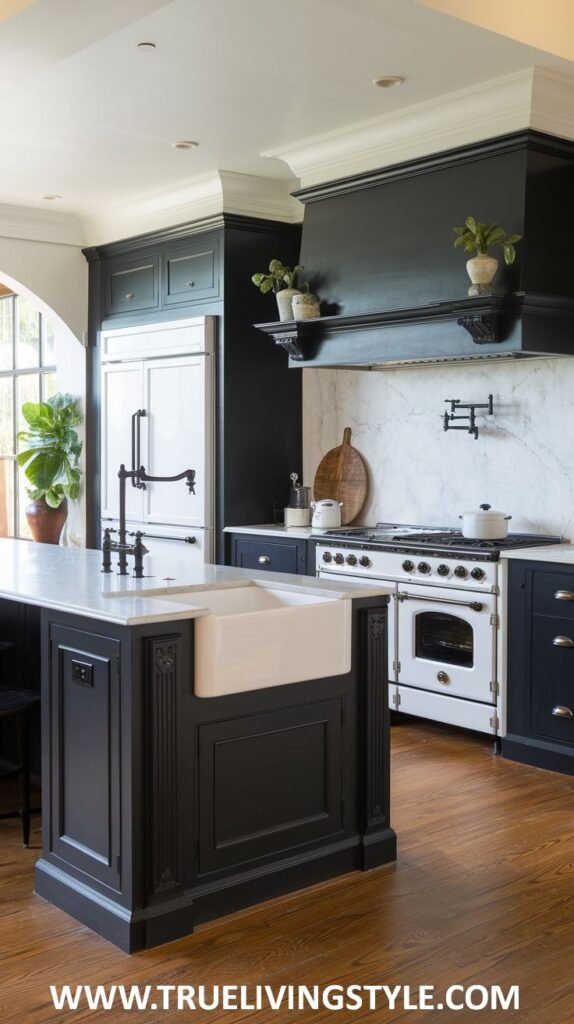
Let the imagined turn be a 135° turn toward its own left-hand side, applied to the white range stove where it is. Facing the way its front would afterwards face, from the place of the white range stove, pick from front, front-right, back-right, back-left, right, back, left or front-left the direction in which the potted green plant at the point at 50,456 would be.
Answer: back-left

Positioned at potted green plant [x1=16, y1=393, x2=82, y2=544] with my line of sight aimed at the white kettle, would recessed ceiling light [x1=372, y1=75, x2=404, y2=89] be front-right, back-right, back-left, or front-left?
front-right

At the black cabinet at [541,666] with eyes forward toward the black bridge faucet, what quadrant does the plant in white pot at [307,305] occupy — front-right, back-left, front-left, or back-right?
front-right

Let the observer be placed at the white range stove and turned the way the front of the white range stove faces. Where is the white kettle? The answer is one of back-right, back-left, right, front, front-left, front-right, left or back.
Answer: right

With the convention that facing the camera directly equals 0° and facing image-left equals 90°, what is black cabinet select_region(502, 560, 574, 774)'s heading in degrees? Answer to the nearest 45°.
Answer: approximately 45°

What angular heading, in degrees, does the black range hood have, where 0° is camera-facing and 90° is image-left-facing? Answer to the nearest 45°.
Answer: approximately 45°
